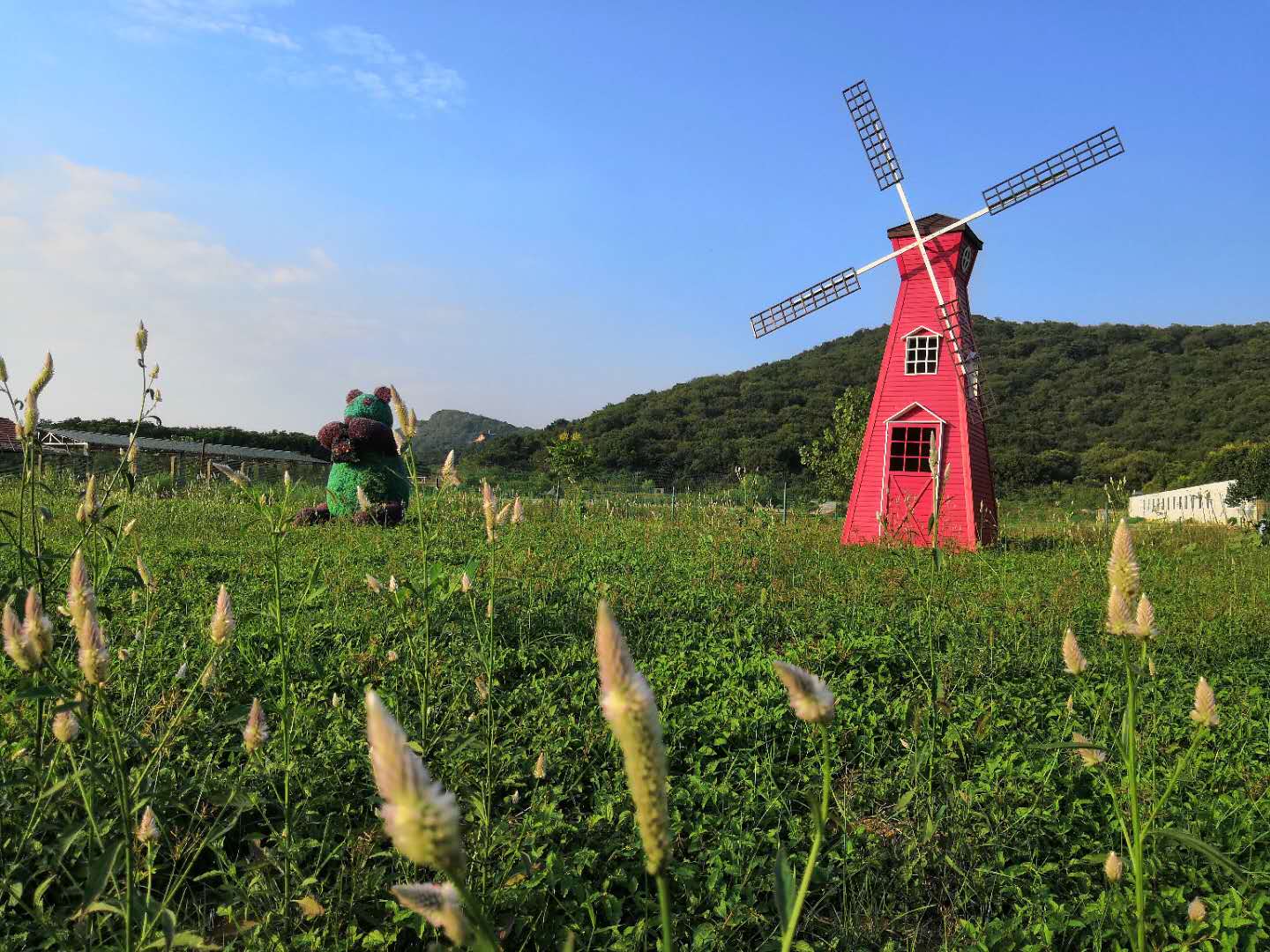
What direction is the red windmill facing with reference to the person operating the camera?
facing the viewer

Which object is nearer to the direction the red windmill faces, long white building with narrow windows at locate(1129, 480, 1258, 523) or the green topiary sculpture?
the green topiary sculpture

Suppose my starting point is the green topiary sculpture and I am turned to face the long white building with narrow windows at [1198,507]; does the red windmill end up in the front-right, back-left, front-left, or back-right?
front-right

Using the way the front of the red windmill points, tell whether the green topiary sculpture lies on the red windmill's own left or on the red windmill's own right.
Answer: on the red windmill's own right

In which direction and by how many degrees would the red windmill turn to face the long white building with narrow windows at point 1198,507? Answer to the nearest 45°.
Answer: approximately 135° to its left

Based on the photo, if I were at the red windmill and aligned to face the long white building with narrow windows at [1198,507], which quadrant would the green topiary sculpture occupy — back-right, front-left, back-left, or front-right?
back-left

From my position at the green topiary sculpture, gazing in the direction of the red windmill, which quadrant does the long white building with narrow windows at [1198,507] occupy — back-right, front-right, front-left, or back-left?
front-left
